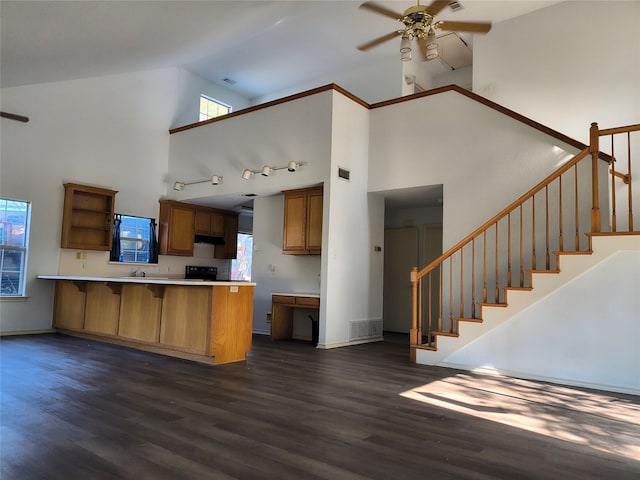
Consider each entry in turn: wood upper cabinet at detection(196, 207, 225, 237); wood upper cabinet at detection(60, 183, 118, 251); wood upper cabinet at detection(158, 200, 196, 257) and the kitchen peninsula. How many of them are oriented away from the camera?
0

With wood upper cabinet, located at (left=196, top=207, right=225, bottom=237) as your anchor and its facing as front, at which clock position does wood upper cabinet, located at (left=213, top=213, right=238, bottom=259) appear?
wood upper cabinet, located at (left=213, top=213, right=238, bottom=259) is roughly at 9 o'clock from wood upper cabinet, located at (left=196, top=207, right=225, bottom=237).

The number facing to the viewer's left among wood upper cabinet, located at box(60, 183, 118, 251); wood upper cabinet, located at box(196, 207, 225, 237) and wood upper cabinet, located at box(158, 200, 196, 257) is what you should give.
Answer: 0

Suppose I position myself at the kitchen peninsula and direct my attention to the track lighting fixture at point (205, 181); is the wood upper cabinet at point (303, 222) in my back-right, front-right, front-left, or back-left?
front-right

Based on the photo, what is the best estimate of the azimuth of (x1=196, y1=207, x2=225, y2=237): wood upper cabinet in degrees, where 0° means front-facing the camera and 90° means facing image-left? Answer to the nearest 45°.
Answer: approximately 315°

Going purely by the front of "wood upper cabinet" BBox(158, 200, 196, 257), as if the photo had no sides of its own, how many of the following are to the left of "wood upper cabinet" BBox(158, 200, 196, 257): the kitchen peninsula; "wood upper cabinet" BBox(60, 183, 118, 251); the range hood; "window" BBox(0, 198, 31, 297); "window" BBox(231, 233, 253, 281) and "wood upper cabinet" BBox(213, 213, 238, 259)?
3

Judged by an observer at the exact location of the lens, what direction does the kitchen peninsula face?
facing the viewer and to the left of the viewer

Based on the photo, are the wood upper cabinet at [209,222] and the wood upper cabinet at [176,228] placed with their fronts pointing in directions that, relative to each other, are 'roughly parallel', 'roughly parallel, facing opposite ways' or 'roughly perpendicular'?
roughly parallel

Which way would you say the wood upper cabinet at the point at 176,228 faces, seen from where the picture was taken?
facing the viewer and to the right of the viewer

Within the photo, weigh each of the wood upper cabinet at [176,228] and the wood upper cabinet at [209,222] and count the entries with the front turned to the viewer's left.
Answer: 0

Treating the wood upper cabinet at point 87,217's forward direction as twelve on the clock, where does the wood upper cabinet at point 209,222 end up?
the wood upper cabinet at point 209,222 is roughly at 10 o'clock from the wood upper cabinet at point 87,217.

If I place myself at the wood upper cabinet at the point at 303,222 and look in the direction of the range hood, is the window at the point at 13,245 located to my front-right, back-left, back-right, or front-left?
front-left

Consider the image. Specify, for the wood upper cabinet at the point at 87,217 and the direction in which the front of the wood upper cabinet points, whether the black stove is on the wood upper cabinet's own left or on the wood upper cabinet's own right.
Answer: on the wood upper cabinet's own left

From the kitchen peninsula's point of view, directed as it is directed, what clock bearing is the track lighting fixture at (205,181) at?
The track lighting fixture is roughly at 5 o'clock from the kitchen peninsula.
